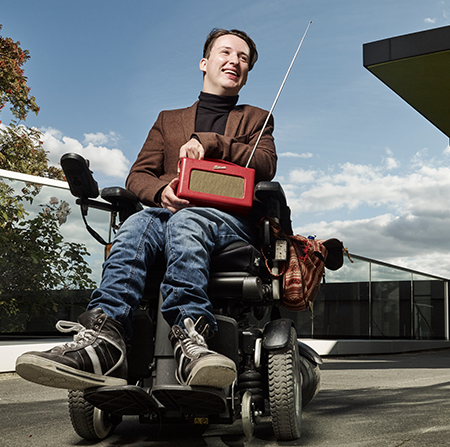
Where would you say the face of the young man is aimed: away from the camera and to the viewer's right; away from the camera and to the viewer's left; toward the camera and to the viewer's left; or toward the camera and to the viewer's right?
toward the camera and to the viewer's right

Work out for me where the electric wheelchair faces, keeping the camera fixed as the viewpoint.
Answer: facing the viewer and to the left of the viewer

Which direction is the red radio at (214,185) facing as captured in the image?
toward the camera

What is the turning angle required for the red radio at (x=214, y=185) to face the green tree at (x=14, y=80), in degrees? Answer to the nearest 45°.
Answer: approximately 135° to its right

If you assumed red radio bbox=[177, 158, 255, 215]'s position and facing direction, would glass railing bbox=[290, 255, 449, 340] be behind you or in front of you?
behind

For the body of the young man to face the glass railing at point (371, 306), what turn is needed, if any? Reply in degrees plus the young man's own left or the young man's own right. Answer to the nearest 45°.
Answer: approximately 135° to the young man's own left

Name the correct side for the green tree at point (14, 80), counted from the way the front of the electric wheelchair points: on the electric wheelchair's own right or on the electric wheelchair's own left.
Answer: on the electric wheelchair's own right

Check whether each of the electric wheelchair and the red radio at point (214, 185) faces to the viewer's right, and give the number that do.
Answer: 0
